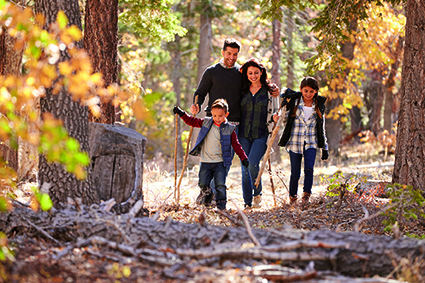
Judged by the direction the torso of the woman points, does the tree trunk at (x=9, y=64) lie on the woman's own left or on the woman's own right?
on the woman's own right

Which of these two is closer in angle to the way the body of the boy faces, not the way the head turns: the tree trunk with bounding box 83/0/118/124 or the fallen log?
the fallen log

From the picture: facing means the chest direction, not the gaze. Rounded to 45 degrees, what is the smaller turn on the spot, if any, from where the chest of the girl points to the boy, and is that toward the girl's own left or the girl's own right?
approximately 45° to the girl's own right

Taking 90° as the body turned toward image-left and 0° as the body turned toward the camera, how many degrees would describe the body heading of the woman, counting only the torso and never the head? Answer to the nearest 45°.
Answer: approximately 0°

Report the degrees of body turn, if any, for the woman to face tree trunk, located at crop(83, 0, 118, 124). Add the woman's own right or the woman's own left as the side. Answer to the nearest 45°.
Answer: approximately 90° to the woman's own right

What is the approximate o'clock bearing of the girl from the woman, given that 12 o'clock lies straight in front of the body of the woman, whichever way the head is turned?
The girl is roughly at 9 o'clock from the woman.

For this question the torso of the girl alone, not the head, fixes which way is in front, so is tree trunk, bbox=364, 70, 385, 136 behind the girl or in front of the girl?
behind

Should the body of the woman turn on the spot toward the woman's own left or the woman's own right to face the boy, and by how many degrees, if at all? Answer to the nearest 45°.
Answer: approximately 45° to the woman's own right
